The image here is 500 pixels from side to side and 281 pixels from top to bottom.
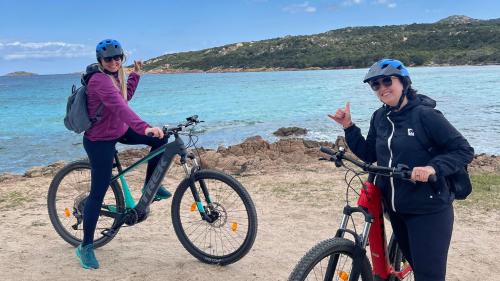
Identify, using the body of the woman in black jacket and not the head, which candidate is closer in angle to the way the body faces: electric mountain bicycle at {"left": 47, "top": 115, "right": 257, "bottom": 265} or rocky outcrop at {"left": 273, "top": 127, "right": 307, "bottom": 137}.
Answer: the electric mountain bicycle

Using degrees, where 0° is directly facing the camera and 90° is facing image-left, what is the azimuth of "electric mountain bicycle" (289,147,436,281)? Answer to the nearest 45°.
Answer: approximately 45°

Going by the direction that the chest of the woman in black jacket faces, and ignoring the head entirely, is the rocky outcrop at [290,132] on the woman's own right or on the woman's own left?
on the woman's own right

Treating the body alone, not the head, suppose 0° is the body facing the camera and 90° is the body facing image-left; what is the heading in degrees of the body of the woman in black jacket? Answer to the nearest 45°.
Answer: approximately 45°

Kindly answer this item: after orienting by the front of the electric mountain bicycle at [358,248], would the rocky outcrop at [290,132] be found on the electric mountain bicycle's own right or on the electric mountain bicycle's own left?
on the electric mountain bicycle's own right

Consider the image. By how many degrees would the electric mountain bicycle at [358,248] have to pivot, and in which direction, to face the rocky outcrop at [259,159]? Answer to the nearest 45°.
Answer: approximately 135° to its right

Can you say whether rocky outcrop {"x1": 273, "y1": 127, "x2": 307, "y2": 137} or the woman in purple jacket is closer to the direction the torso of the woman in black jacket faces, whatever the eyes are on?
the woman in purple jacket
